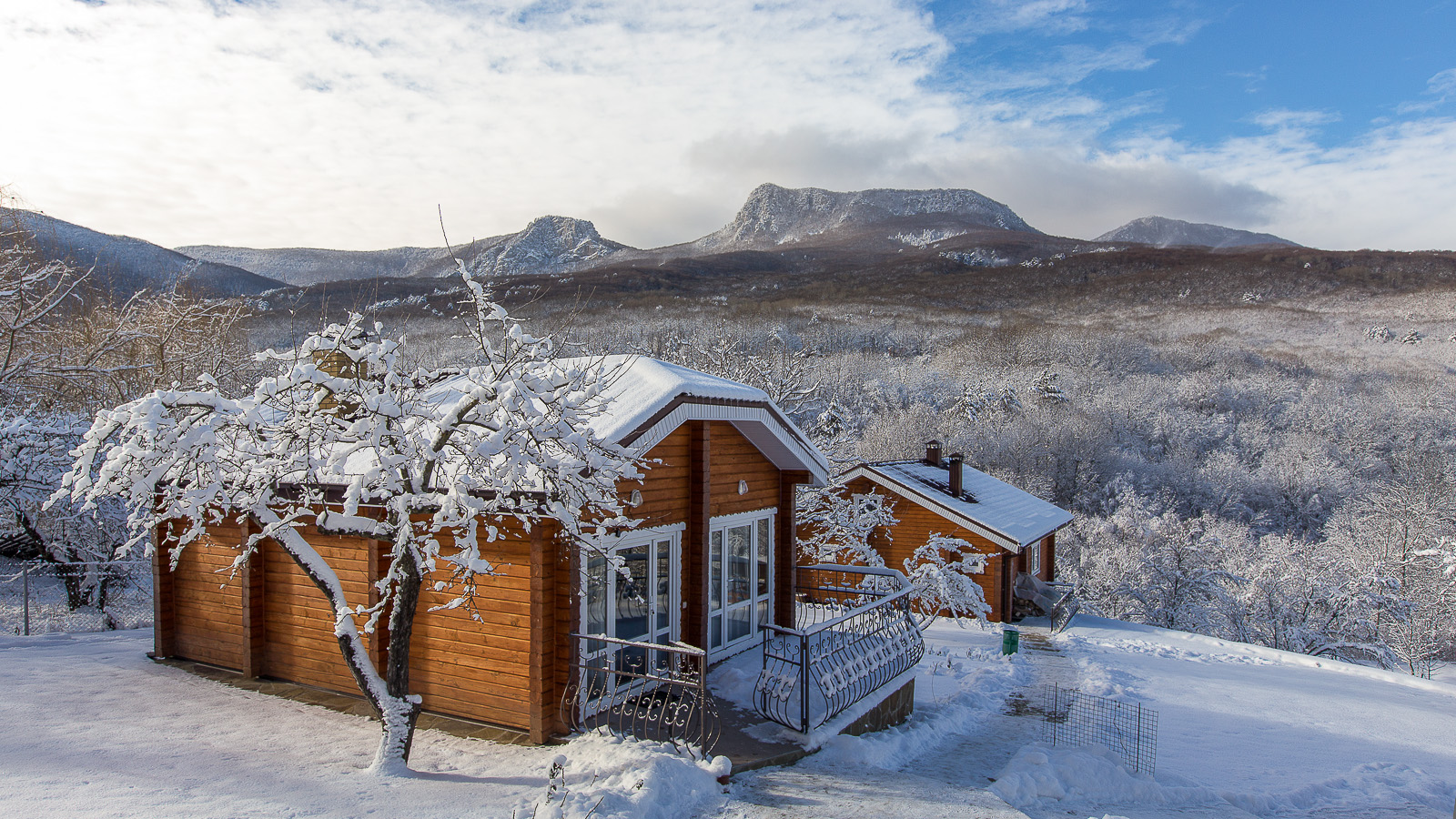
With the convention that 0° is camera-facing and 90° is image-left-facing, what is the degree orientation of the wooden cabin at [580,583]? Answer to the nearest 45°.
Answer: approximately 315°

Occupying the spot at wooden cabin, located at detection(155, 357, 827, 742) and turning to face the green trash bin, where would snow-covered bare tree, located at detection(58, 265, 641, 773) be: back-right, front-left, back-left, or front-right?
back-right

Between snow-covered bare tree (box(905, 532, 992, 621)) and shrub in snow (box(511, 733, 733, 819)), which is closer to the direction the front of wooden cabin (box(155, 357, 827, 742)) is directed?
the shrub in snow

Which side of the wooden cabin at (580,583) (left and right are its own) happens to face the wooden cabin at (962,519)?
left

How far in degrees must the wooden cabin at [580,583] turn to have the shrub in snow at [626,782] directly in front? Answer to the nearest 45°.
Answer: approximately 45° to its right

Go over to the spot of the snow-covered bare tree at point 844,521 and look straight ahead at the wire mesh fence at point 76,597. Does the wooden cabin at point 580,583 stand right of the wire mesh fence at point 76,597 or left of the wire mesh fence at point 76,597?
left

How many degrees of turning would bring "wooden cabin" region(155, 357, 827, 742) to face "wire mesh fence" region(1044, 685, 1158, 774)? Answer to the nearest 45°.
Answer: approximately 45° to its left

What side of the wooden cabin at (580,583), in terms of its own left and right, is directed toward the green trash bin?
left

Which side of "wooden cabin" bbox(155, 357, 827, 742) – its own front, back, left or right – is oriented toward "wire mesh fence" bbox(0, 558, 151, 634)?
back
